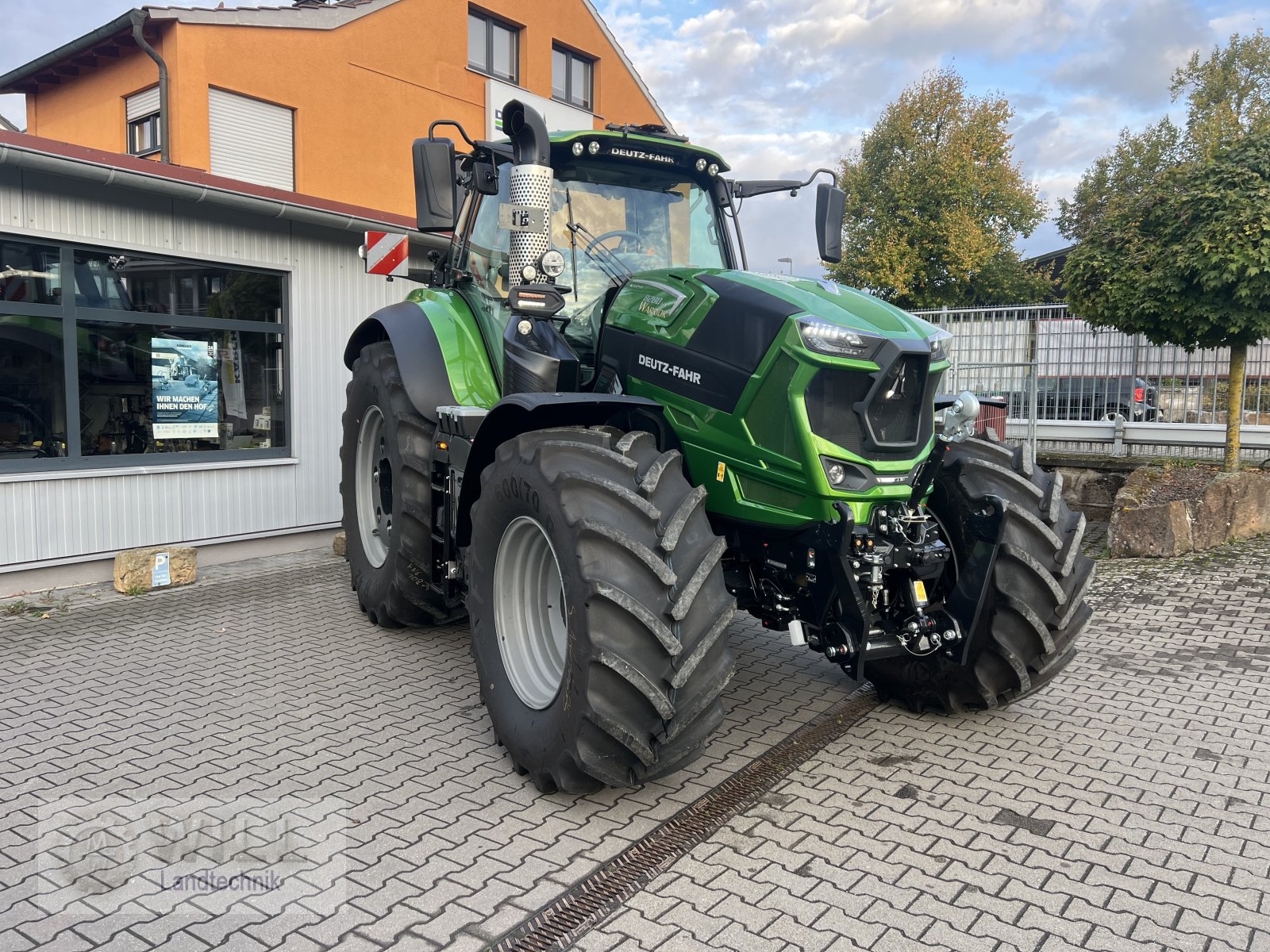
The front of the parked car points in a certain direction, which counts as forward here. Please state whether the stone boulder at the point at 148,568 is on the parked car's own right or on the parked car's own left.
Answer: on the parked car's own left

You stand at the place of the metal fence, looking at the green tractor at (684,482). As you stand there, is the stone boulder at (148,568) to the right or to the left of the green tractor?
right

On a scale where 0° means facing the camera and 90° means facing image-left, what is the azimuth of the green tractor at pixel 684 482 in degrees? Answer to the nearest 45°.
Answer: approximately 315°

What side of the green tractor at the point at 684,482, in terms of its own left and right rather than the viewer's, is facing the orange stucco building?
back

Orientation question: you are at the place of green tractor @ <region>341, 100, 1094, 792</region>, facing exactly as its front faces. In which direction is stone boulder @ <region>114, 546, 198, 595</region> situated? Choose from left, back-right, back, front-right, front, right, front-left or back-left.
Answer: back

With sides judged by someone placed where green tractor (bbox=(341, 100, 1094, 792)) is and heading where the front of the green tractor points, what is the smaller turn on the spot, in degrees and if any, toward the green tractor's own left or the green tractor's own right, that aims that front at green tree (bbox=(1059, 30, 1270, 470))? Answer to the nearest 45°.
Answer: approximately 90° to the green tractor's own left

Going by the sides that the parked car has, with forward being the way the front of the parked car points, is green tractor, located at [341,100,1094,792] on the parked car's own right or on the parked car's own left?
on the parked car's own left

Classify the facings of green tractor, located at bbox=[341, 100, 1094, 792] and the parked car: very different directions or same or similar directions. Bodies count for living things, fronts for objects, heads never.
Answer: very different directions
